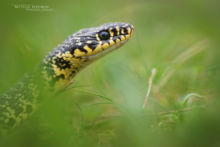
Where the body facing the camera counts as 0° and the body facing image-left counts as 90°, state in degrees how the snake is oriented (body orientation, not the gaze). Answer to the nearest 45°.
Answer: approximately 270°
